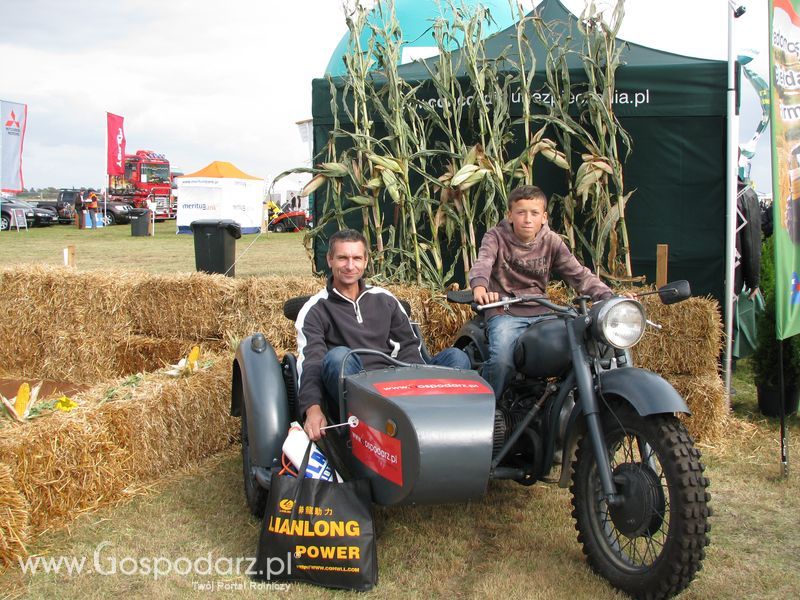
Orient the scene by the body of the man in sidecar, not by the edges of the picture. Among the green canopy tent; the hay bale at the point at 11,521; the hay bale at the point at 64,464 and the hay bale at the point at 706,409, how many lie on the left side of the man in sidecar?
2

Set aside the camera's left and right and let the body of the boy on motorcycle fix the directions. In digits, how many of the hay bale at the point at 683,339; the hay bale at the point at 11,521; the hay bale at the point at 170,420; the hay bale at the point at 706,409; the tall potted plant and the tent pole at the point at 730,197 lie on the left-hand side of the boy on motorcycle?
4

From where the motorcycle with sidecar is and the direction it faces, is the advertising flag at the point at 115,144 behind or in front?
behind

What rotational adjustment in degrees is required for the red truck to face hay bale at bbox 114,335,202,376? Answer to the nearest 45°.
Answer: approximately 45° to its right

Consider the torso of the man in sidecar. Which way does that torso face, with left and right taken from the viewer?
facing the viewer and to the right of the viewer

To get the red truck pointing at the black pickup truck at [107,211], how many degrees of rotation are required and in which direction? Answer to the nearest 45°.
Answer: approximately 45° to its right

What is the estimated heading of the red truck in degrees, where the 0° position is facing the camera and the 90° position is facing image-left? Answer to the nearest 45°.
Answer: approximately 315°

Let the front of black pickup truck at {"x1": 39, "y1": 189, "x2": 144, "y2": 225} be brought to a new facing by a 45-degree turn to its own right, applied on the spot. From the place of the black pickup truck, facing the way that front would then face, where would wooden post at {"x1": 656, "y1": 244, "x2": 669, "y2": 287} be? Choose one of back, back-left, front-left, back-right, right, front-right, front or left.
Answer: front

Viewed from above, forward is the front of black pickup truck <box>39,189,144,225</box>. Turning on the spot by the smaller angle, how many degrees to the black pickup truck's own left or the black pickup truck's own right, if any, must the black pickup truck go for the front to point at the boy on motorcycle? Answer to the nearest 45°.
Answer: approximately 45° to the black pickup truck's own right
